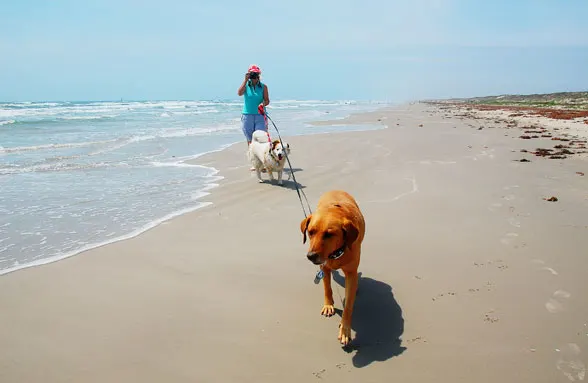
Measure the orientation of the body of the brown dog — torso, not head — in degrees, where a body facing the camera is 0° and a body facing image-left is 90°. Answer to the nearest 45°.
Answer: approximately 0°

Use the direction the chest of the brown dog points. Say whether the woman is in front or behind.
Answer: behind

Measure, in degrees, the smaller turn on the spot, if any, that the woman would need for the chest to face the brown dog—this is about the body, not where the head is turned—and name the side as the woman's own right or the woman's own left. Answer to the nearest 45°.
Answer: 0° — they already face it

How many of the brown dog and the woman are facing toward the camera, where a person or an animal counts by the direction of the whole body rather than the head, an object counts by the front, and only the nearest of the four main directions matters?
2

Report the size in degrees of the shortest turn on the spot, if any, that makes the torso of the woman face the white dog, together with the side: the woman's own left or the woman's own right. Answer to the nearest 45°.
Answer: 0° — they already face it

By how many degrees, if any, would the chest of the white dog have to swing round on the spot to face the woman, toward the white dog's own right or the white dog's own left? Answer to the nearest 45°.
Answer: approximately 135° to the white dog's own left

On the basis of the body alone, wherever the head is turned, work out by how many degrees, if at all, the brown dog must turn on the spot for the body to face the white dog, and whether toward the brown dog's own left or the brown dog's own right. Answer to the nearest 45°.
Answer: approximately 180°

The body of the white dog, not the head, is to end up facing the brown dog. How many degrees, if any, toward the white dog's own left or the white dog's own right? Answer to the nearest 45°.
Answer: approximately 45° to the white dog's own right

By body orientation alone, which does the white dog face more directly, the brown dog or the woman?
the brown dog

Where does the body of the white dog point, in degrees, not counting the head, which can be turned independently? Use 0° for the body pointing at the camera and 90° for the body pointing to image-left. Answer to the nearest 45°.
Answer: approximately 315°
